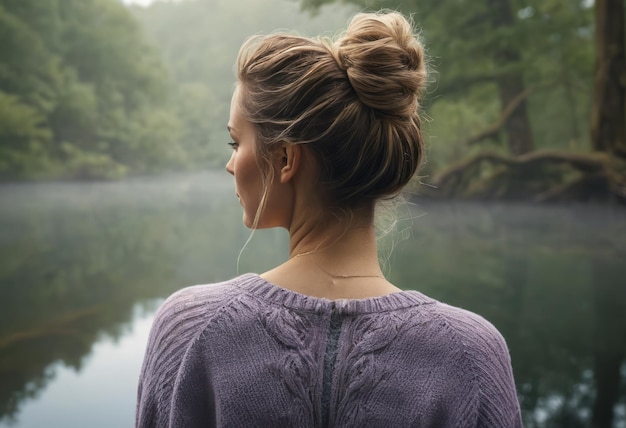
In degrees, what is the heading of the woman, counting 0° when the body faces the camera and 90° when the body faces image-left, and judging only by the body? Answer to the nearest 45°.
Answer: approximately 180°

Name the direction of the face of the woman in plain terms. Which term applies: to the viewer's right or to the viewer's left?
to the viewer's left
